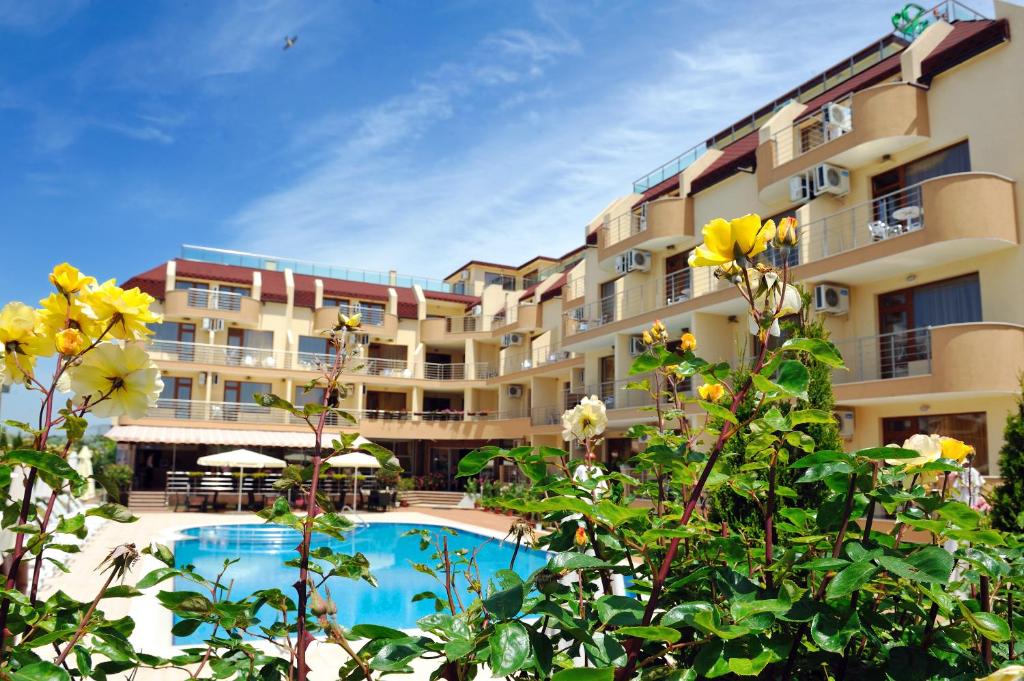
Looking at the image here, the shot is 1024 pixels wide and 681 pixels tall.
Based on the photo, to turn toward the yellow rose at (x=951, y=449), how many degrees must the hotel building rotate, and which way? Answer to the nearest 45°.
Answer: approximately 45° to its left

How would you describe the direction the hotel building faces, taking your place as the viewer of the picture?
facing the viewer and to the left of the viewer

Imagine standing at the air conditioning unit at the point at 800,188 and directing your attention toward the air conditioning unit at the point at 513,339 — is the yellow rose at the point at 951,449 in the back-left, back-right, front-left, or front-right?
back-left

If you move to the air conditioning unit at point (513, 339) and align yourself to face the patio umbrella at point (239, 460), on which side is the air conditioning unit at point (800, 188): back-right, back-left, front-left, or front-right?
front-left
